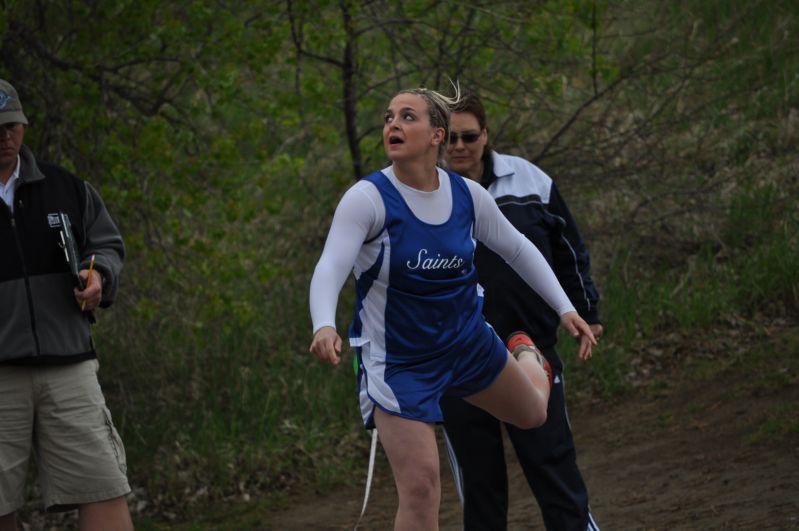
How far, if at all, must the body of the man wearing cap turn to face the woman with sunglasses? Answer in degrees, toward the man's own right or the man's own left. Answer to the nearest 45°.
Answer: approximately 90° to the man's own left

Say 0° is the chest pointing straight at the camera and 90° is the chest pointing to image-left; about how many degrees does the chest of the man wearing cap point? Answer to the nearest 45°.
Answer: approximately 0°

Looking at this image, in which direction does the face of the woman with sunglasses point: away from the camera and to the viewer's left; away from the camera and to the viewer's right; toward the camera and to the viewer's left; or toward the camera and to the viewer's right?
toward the camera and to the viewer's left
